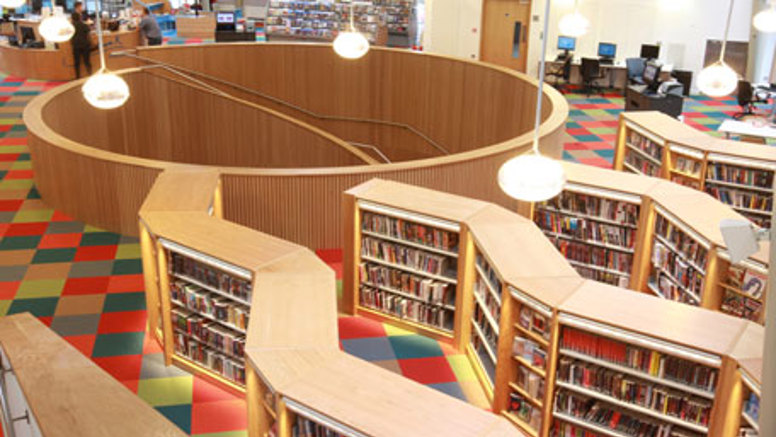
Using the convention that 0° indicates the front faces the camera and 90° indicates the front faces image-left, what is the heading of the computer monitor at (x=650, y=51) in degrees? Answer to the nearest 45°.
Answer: approximately 0°

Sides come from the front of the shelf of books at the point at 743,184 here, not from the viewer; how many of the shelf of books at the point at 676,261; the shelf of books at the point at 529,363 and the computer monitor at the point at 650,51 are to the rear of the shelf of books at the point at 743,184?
1

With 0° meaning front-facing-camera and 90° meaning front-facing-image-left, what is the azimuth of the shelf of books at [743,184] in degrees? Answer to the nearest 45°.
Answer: approximately 0°

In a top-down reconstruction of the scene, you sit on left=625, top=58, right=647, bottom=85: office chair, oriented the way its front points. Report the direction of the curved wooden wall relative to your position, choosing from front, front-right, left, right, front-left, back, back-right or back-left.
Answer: front-right

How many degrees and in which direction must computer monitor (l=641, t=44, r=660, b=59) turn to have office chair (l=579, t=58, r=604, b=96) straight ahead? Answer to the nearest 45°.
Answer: approximately 90° to its right

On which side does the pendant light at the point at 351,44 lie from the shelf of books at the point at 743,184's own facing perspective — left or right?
on its right

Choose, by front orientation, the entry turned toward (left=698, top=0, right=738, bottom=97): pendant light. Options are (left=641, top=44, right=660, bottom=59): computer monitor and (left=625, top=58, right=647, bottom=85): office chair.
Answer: the computer monitor

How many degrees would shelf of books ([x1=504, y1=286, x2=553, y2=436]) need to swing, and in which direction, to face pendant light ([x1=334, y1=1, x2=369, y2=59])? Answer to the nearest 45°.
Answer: approximately 90° to its right

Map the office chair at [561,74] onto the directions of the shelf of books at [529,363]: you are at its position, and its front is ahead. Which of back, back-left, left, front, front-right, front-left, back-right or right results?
back-right

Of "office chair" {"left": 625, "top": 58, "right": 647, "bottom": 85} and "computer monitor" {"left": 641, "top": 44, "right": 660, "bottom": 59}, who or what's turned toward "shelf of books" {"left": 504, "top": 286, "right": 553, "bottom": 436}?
the computer monitor
